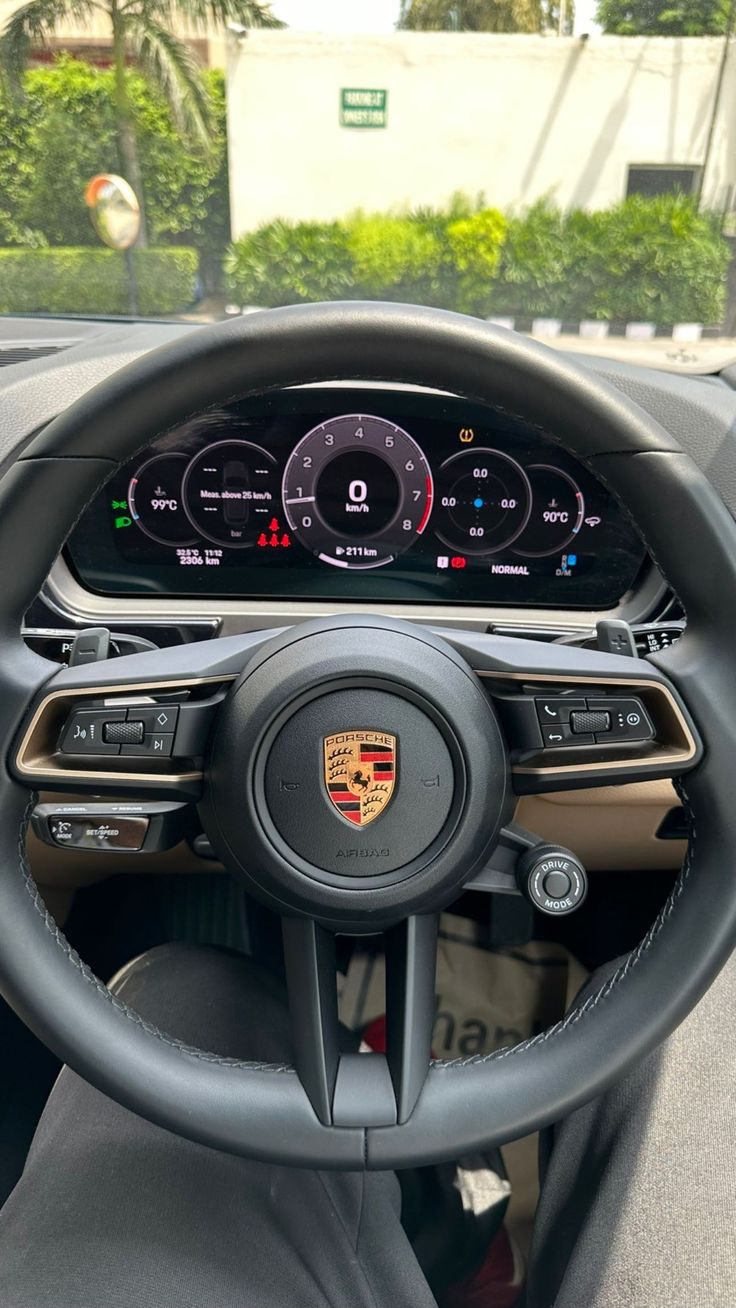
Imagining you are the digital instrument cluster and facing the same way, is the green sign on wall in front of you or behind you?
behind

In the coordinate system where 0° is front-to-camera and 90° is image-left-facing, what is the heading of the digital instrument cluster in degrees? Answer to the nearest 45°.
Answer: approximately 0°

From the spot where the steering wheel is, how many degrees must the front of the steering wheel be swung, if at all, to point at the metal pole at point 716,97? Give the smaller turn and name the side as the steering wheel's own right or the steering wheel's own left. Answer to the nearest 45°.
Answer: approximately 180°

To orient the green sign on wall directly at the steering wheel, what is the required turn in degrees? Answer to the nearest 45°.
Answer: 0° — it already faces it

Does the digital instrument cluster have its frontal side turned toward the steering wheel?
yes

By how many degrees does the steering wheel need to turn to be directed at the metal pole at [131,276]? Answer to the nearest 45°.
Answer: approximately 180°

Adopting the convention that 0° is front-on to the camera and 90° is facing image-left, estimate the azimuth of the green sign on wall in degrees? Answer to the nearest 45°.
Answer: approximately 0°
